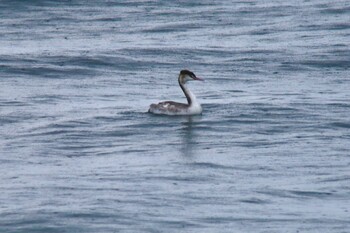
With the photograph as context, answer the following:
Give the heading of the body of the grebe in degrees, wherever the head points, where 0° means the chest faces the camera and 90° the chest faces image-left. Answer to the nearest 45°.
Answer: approximately 270°
